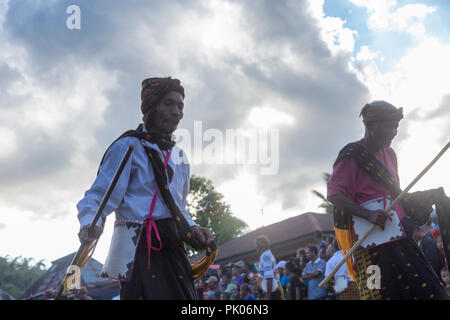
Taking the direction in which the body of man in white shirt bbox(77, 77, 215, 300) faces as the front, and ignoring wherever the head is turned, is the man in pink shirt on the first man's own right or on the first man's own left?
on the first man's own left

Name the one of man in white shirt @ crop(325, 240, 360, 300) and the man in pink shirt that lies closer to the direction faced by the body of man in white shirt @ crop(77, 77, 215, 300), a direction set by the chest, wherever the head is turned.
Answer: the man in pink shirt

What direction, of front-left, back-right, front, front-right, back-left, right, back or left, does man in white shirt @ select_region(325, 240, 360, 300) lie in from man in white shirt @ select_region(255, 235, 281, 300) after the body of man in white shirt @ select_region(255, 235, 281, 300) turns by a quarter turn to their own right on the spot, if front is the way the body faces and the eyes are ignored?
back-right

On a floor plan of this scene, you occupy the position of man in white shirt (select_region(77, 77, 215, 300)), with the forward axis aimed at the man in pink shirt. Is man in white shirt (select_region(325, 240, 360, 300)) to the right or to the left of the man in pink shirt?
left

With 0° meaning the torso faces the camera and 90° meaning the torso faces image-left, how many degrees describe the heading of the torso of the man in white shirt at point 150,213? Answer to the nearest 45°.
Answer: approximately 315°
